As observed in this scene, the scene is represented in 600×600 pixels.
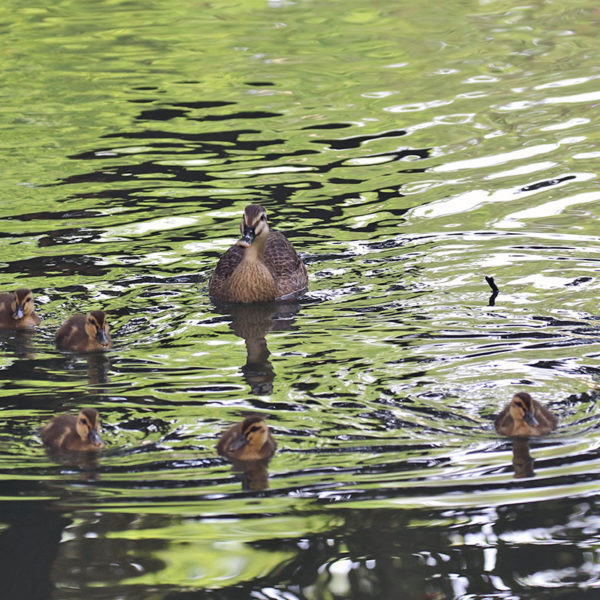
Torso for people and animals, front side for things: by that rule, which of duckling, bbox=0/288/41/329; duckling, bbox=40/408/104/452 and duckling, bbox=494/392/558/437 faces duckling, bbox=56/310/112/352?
duckling, bbox=0/288/41/329

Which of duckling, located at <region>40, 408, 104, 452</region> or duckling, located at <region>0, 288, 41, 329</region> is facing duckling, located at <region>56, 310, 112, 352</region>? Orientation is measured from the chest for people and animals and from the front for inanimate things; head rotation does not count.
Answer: duckling, located at <region>0, 288, 41, 329</region>

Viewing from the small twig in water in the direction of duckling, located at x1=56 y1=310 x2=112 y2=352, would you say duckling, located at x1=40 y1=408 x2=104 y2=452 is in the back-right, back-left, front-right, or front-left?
front-left

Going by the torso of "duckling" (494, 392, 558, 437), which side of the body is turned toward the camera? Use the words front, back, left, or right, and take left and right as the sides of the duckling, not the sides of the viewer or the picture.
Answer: front

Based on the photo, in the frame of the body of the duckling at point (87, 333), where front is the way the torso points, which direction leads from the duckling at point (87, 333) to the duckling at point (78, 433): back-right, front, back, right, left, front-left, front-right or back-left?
front-right

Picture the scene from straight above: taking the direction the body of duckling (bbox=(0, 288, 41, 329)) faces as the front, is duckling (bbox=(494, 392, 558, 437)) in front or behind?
in front

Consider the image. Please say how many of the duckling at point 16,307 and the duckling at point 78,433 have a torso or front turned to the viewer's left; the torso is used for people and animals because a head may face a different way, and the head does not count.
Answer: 0

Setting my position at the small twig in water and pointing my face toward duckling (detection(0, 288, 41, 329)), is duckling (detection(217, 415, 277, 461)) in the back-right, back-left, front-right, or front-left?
front-left

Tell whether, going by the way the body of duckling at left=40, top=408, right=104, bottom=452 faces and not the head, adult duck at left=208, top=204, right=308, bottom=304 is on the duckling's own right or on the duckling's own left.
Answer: on the duckling's own left

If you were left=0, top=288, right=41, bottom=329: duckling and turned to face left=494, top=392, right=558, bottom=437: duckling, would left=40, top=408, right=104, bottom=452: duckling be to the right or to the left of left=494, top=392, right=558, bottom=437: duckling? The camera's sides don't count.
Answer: right

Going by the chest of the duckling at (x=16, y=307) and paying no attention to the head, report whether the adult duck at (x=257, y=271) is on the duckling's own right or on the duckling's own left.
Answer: on the duckling's own left

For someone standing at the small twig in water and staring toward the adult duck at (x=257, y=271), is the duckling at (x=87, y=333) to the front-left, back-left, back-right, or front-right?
front-left

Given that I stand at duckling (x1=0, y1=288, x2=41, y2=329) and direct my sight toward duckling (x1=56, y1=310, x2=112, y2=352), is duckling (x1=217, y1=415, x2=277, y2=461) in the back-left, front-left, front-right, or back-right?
front-right

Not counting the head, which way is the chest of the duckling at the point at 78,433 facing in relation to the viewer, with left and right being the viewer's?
facing the viewer and to the right of the viewer
